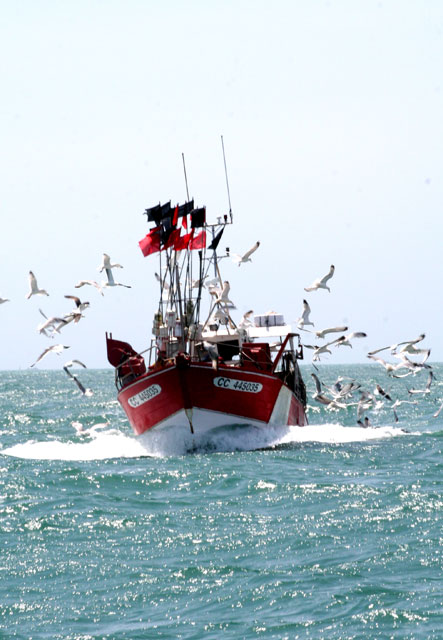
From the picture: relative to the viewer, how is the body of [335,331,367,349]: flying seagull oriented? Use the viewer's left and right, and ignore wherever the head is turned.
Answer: facing to the left of the viewer

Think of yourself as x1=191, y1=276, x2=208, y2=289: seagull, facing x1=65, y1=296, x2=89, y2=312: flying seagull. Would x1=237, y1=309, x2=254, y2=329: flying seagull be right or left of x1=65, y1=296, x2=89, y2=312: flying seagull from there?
left
